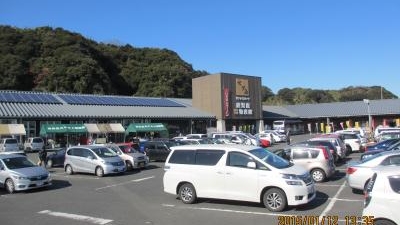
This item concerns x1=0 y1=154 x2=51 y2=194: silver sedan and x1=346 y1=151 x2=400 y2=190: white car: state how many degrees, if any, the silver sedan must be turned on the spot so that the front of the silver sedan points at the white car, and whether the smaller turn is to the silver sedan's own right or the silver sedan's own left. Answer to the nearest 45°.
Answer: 0° — it already faces it

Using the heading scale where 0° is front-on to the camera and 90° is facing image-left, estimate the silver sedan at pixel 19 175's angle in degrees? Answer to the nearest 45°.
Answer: approximately 315°

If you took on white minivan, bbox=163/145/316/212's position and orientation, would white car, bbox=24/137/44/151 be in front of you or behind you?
behind

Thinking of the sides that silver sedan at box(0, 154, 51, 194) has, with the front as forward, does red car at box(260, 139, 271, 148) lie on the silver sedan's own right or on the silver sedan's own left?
on the silver sedan's own left

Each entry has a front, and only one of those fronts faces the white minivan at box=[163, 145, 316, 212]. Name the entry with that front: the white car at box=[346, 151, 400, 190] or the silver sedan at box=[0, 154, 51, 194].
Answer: the silver sedan

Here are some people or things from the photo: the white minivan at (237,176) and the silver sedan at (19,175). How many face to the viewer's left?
0

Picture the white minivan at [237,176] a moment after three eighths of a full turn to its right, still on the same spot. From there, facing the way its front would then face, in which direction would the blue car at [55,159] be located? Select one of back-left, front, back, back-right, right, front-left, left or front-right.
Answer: front-right

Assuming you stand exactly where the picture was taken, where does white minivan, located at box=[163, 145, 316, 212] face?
facing the viewer and to the right of the viewer

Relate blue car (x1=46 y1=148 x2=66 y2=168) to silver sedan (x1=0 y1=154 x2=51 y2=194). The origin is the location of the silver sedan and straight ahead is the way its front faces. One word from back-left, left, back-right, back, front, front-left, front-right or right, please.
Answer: back-left

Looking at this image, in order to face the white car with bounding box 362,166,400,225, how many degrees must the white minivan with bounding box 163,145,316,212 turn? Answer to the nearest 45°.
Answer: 0° — it already faces it
